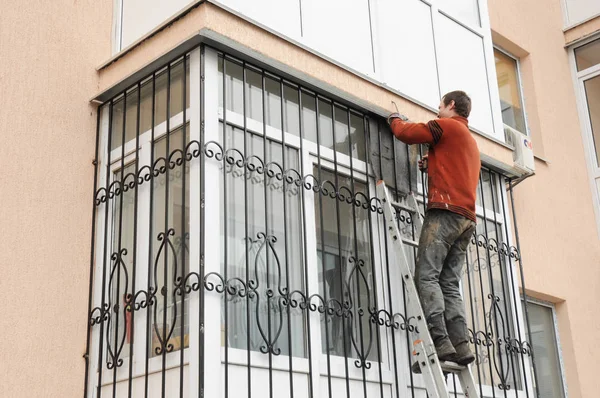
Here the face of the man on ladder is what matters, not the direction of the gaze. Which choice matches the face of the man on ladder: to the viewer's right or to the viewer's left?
to the viewer's left

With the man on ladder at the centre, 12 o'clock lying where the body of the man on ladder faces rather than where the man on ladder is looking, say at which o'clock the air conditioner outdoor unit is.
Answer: The air conditioner outdoor unit is roughly at 2 o'clock from the man on ladder.

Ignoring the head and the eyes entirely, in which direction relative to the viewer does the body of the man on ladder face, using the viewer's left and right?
facing away from the viewer and to the left of the viewer
